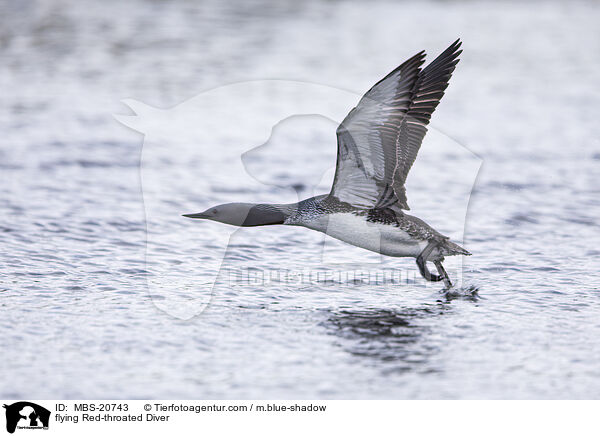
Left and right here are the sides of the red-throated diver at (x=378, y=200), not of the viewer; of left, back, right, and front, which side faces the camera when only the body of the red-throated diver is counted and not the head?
left
